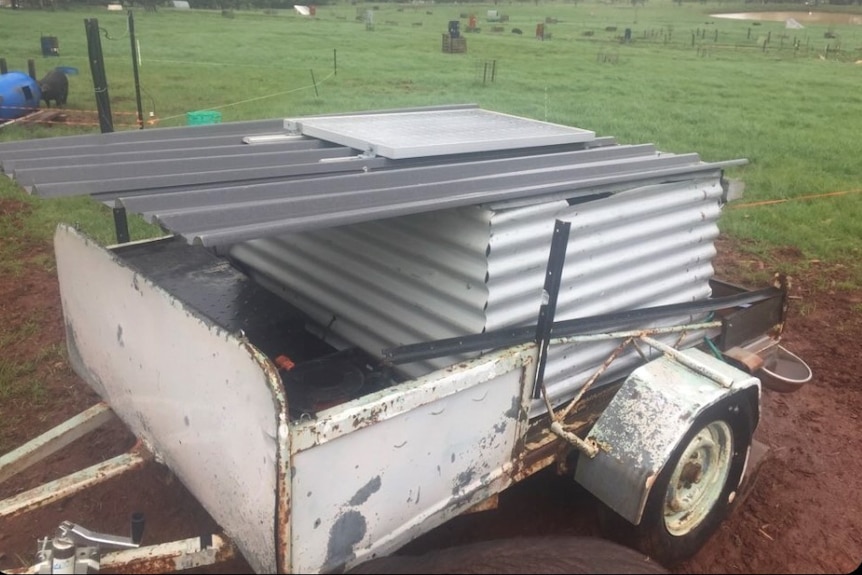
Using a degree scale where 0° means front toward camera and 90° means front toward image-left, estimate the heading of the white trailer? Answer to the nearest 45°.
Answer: approximately 45°

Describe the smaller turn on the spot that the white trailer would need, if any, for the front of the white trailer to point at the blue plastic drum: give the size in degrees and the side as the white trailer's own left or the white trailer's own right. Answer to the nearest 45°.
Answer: approximately 90° to the white trailer's own right
